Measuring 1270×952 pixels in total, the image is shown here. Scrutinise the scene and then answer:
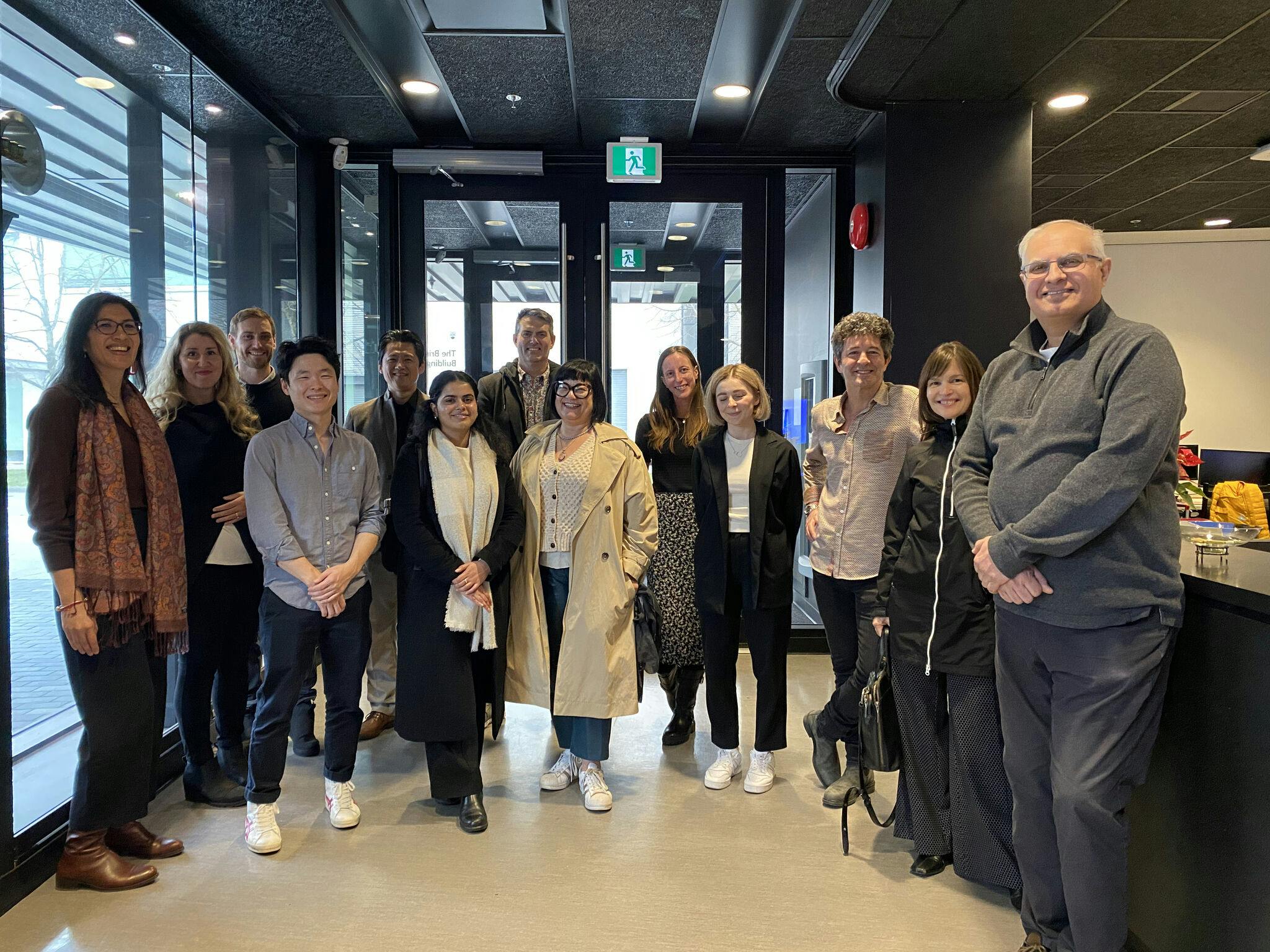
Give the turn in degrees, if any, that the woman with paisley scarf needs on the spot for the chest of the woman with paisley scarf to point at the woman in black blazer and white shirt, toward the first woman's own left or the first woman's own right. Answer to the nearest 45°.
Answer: approximately 45° to the first woman's own left

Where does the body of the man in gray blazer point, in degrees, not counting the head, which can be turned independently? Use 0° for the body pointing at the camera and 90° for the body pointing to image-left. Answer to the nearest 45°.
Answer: approximately 0°

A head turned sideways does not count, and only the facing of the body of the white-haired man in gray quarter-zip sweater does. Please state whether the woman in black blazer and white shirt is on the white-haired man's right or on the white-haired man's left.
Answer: on the white-haired man's right
